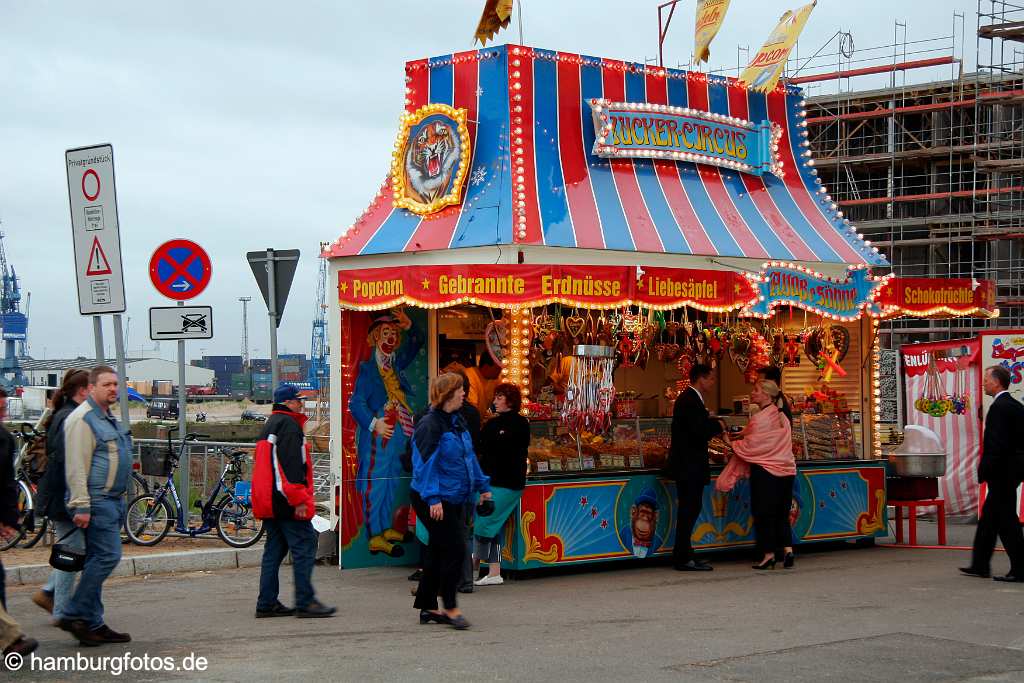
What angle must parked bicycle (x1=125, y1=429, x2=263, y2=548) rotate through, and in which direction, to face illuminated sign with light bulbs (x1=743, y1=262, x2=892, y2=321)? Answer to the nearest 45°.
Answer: approximately 180°

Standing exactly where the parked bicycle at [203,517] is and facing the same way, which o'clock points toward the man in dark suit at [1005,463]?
The man in dark suit is roughly at 7 o'clock from the parked bicycle.

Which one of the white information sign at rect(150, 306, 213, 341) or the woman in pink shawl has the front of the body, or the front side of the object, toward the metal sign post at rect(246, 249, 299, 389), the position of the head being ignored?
the woman in pink shawl

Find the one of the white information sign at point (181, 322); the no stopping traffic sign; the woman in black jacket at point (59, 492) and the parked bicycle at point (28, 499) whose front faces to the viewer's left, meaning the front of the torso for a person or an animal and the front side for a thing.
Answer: the parked bicycle

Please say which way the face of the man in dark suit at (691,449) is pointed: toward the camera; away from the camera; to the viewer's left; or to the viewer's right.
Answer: to the viewer's right

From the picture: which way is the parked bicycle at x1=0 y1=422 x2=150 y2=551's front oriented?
to the viewer's left

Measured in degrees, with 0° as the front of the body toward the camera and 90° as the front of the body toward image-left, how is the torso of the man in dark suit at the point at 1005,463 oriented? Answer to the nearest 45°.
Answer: approximately 90°

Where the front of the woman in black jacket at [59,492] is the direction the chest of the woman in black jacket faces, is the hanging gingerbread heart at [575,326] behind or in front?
in front

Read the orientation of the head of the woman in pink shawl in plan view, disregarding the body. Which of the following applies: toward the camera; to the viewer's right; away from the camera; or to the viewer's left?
to the viewer's left

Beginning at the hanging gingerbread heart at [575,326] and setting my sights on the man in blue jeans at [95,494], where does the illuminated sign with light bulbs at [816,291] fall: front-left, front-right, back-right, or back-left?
back-left

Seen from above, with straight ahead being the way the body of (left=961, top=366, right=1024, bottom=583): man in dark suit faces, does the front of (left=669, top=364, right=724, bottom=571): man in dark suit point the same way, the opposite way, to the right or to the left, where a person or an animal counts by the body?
the opposite way
